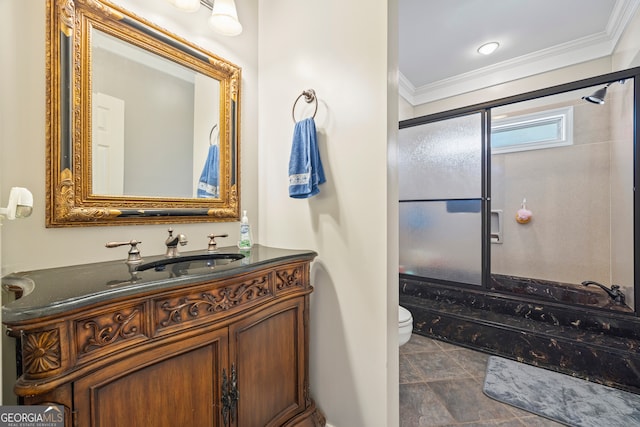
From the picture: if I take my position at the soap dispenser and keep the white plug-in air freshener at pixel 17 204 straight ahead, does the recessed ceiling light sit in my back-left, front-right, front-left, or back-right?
back-left

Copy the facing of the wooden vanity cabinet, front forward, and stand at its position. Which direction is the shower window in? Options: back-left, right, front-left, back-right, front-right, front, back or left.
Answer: front-left

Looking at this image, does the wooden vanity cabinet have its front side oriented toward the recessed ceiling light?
no

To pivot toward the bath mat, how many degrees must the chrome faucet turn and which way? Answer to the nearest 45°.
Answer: approximately 45° to its left

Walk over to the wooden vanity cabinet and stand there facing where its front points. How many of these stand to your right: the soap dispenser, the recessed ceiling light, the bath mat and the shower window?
0

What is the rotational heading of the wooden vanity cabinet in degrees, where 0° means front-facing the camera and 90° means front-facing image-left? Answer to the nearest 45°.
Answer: approximately 315°

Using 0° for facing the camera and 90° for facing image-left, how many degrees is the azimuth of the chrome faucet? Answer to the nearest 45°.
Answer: approximately 315°

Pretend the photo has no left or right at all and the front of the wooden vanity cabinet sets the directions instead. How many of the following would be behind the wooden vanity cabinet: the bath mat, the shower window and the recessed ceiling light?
0
